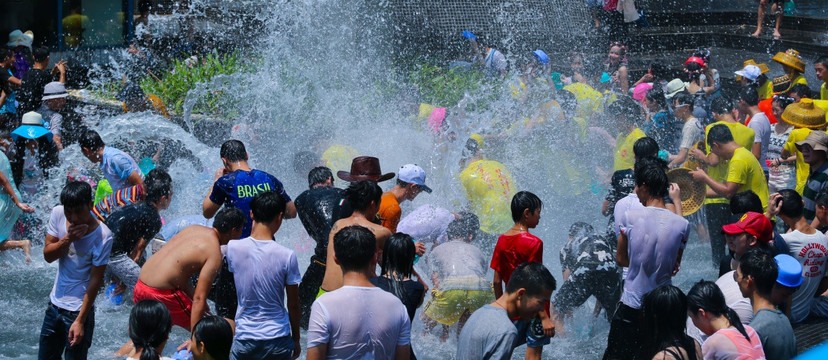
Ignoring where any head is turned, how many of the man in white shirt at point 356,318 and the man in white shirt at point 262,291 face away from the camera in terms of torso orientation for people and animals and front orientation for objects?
2

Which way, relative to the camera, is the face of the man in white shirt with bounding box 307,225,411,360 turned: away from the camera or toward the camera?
away from the camera

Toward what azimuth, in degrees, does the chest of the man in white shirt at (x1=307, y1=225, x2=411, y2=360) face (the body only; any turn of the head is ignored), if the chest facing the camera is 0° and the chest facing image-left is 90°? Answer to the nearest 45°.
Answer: approximately 180°

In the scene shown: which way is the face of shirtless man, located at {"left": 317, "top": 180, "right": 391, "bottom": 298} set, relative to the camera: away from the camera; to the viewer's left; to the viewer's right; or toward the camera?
away from the camera

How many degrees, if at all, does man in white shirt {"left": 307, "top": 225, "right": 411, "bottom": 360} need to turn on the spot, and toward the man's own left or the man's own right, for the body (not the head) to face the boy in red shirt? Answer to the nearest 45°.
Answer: approximately 45° to the man's own right

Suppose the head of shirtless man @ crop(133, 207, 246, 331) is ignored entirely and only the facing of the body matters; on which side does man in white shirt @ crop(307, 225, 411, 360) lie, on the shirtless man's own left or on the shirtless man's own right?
on the shirtless man's own right

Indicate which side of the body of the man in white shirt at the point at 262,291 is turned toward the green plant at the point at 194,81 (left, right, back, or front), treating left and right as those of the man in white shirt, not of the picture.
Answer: front

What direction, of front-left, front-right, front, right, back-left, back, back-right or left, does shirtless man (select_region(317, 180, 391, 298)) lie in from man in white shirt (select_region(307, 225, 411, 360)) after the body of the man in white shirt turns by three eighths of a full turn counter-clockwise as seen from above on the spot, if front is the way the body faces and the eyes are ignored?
back-right

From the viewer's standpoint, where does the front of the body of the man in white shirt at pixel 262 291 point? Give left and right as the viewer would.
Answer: facing away from the viewer
